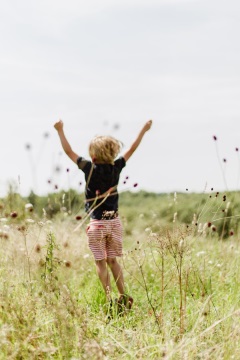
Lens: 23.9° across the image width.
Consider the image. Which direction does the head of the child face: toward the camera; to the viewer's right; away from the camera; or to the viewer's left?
away from the camera

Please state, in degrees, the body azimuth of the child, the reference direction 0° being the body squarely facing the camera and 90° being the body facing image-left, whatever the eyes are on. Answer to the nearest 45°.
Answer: approximately 180°
